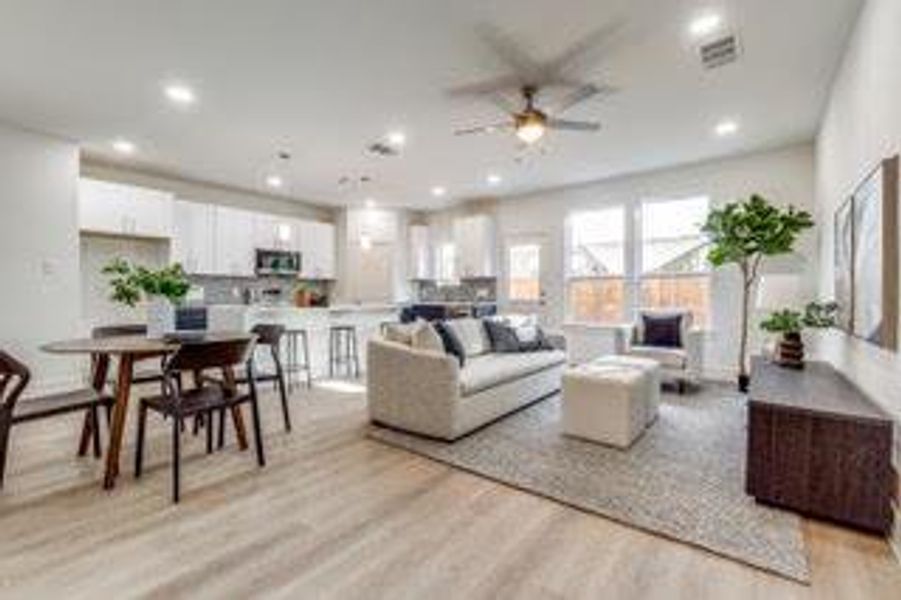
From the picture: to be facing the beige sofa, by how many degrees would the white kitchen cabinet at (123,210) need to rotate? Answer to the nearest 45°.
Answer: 0° — it already faces it

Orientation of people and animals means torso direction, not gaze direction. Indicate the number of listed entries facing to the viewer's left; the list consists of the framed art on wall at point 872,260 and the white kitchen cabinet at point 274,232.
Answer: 1

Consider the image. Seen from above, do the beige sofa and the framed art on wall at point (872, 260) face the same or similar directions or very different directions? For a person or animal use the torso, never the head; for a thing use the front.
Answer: very different directions

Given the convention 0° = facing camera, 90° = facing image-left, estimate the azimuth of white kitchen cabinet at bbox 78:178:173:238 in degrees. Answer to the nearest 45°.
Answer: approximately 315°

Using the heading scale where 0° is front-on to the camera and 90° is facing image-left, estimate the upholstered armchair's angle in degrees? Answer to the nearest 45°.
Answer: approximately 45°

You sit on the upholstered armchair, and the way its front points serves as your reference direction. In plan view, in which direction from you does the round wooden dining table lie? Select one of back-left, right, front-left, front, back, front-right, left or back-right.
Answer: front

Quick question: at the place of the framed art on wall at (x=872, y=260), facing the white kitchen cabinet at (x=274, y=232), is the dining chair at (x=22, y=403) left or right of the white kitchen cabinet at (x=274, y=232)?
left

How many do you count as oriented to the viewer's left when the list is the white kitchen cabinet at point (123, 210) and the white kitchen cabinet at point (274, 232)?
0

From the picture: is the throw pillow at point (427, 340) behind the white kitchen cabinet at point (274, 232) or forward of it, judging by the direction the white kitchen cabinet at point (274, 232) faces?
forward

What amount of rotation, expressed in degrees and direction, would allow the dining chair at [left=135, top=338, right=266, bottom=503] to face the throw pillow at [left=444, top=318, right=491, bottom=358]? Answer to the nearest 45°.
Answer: approximately 135° to its right

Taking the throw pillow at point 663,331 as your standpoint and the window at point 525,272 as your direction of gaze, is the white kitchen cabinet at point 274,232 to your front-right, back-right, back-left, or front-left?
front-left

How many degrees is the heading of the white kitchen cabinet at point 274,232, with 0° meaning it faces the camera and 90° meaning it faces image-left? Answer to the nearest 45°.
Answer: approximately 315°

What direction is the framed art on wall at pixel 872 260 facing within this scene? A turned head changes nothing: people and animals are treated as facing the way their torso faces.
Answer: to the viewer's left
